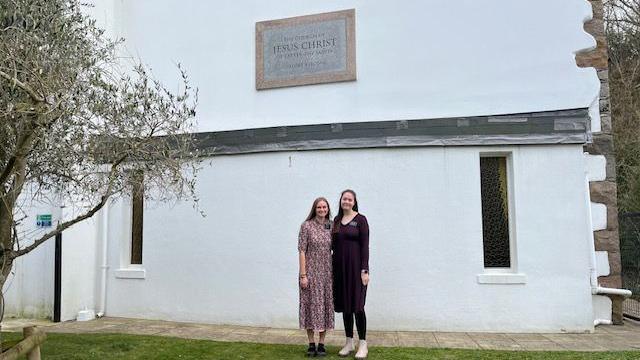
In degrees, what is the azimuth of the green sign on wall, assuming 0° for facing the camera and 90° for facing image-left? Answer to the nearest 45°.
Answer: approximately 0°

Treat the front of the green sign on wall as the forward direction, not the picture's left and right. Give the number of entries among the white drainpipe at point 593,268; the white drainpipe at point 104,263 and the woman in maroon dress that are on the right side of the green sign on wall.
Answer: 0

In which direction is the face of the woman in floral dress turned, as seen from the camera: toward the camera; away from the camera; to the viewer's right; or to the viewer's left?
toward the camera

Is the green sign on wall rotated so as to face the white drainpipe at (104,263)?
no

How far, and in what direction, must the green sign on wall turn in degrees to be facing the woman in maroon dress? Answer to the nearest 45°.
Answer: approximately 45° to its left

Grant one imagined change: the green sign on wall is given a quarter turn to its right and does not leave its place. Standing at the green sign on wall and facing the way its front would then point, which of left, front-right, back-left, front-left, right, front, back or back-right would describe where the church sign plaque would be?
back-left

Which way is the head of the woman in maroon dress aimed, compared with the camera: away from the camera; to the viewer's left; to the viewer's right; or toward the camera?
toward the camera

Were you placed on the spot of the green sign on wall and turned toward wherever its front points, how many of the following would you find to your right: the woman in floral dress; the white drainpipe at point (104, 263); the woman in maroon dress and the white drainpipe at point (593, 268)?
0

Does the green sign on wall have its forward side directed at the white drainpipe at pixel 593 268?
no

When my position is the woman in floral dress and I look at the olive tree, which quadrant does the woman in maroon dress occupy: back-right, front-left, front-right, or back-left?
back-left

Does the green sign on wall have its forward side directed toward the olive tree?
yes

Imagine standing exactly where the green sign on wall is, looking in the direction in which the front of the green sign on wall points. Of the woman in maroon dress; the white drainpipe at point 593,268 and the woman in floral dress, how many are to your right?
0
